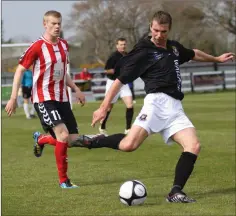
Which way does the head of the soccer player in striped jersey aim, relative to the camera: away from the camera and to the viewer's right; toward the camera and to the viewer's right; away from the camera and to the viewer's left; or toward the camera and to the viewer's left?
toward the camera and to the viewer's right

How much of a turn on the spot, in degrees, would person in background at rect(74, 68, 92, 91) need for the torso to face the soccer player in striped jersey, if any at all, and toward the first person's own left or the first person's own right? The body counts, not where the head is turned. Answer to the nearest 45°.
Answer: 0° — they already face them

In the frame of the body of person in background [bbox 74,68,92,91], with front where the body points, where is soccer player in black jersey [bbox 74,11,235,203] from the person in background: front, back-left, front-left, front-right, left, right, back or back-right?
front

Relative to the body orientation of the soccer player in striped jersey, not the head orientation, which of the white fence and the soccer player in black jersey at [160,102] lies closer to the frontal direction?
the soccer player in black jersey

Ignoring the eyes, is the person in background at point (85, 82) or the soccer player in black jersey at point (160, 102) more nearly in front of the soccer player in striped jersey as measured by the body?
the soccer player in black jersey

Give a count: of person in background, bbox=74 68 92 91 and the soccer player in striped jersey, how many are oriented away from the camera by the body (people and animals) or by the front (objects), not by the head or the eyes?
0

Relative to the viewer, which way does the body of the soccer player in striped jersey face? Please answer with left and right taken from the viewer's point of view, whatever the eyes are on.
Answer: facing the viewer and to the right of the viewer

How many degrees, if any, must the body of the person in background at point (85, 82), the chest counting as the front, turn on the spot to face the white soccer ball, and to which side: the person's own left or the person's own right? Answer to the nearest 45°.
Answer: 0° — they already face it

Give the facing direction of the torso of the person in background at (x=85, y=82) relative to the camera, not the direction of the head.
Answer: toward the camera
